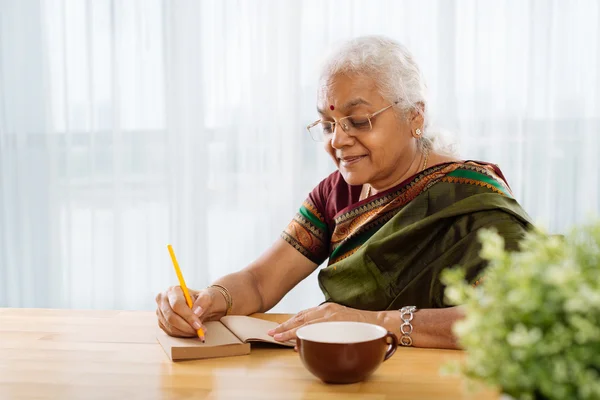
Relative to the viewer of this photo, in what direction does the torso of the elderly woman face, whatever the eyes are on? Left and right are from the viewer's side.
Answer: facing the viewer and to the left of the viewer

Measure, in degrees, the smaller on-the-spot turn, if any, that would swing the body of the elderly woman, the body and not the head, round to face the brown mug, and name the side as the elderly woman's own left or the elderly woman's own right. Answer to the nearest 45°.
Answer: approximately 45° to the elderly woman's own left

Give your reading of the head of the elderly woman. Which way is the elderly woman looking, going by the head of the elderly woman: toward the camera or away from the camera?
toward the camera

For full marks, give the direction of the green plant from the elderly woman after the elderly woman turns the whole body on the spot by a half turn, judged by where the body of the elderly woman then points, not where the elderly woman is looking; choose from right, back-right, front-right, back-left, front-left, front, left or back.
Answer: back-right

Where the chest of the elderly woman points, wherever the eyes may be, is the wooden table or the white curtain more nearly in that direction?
the wooden table
